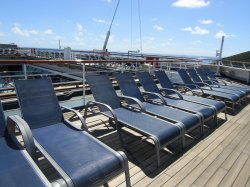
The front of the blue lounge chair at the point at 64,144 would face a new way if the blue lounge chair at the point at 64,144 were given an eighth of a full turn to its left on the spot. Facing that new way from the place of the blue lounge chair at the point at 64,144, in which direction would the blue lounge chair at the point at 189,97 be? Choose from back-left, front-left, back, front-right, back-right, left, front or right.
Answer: front-left

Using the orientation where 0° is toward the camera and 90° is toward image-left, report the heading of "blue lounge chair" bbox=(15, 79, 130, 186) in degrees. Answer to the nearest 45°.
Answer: approximately 315°

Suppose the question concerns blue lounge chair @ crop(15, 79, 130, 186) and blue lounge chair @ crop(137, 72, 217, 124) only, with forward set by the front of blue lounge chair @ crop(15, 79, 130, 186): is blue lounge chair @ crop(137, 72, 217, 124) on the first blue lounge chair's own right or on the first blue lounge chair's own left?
on the first blue lounge chair's own left

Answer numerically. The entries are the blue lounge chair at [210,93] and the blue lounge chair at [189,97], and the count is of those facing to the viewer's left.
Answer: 0

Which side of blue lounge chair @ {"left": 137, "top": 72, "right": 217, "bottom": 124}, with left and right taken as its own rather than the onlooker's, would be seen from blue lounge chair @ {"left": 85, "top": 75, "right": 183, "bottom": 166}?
right

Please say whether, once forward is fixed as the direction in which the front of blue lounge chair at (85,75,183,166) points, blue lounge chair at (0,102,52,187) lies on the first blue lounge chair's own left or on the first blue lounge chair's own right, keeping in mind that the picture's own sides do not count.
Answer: on the first blue lounge chair's own right

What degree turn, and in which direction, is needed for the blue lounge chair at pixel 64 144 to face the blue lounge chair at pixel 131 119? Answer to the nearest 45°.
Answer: approximately 90° to its left

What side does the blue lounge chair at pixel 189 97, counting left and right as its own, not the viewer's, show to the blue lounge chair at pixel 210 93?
left

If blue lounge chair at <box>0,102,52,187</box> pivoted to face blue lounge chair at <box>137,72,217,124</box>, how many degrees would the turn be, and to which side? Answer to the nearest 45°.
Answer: approximately 90° to its left

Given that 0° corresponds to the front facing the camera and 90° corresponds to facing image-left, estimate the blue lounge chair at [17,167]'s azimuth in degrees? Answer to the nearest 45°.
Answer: approximately 315°

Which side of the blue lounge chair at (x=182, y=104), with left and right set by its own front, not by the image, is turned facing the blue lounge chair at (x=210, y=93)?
left

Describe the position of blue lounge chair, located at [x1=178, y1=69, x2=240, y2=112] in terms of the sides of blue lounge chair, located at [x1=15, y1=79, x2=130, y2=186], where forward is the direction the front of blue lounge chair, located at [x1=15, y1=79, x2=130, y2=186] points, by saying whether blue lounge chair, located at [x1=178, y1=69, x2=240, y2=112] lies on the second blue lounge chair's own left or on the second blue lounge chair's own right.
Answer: on the second blue lounge chair's own left
